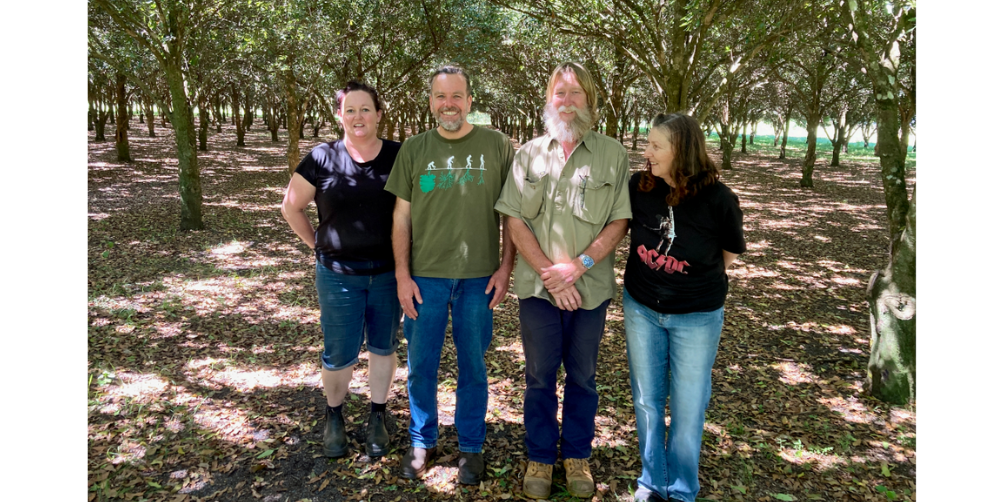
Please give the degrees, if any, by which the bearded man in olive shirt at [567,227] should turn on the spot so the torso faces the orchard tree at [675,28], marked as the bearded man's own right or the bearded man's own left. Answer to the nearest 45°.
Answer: approximately 180°

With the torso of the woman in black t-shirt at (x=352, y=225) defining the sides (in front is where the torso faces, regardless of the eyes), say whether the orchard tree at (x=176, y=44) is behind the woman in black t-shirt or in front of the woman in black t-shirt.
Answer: behind

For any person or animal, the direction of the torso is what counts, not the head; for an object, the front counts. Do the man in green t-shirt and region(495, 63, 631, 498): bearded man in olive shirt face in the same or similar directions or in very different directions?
same or similar directions

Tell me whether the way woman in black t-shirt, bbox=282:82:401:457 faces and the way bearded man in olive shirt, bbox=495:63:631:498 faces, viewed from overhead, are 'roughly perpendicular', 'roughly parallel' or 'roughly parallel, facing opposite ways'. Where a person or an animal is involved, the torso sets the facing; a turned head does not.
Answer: roughly parallel

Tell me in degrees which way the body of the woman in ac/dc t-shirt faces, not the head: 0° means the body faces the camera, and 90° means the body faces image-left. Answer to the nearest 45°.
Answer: approximately 45°

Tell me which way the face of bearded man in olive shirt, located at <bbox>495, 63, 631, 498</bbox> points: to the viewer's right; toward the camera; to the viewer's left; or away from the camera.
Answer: toward the camera

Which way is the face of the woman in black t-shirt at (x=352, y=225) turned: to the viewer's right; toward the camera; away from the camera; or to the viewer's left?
toward the camera

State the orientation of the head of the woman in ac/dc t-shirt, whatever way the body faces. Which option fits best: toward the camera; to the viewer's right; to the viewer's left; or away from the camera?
to the viewer's left

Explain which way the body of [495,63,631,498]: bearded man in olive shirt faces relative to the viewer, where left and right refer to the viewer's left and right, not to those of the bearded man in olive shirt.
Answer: facing the viewer

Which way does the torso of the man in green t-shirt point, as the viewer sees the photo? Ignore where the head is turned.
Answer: toward the camera

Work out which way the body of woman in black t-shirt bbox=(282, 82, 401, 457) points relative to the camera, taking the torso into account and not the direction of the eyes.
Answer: toward the camera
